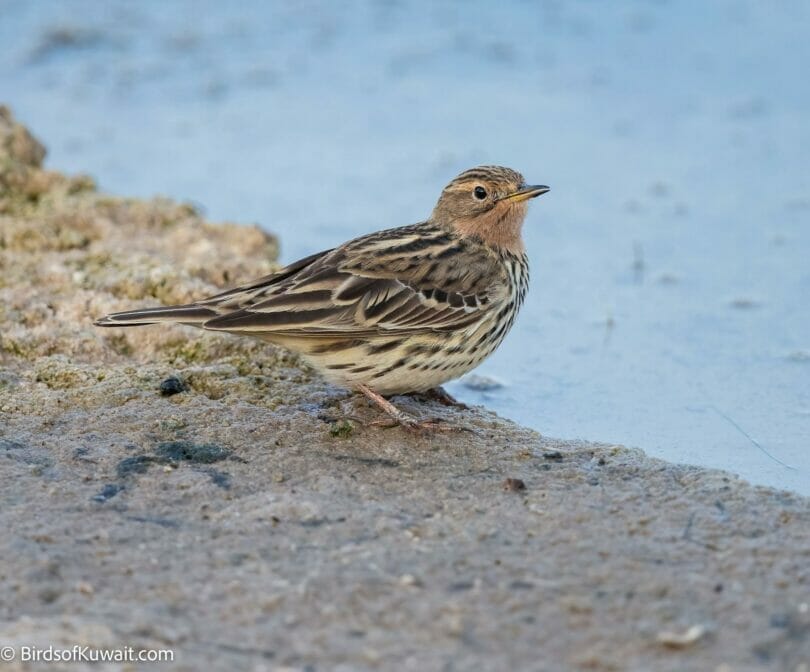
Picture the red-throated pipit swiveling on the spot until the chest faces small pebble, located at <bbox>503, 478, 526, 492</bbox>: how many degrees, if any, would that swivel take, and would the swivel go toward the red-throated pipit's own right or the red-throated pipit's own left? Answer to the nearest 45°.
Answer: approximately 45° to the red-throated pipit's own right

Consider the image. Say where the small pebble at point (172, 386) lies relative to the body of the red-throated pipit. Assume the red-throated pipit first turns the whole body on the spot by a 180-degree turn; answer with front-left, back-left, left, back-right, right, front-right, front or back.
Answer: front

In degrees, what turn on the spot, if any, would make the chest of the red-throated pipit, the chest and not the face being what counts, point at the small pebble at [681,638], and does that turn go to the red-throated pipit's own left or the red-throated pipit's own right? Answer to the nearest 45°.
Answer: approximately 90° to the red-throated pipit's own right

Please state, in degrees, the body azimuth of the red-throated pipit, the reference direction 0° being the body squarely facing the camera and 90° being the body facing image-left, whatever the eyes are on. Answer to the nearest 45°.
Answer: approximately 270°
